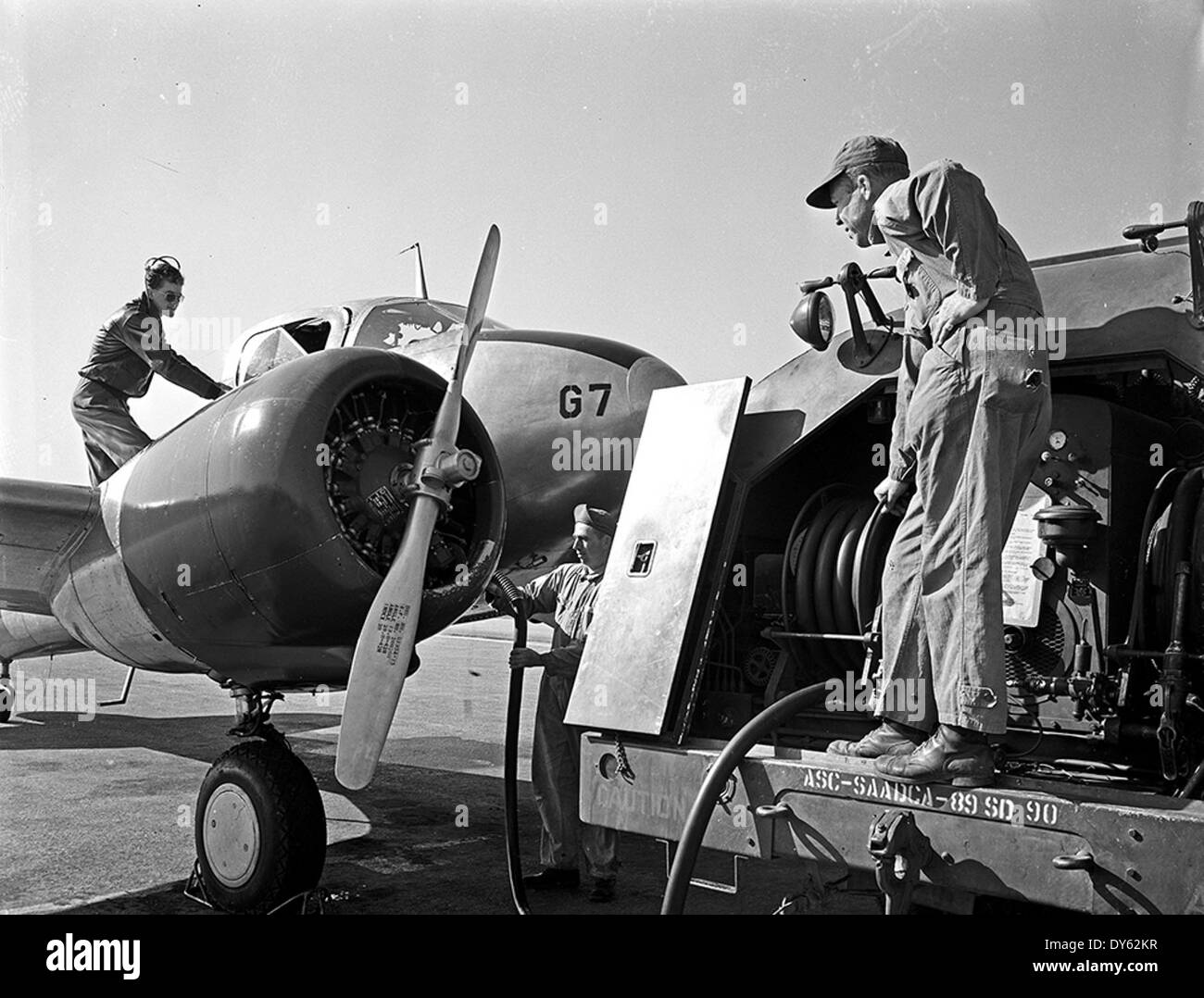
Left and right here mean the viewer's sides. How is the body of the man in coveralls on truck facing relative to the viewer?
facing to the left of the viewer

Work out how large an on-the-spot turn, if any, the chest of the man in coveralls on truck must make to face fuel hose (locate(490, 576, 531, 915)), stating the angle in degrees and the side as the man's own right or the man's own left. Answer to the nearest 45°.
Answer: approximately 45° to the man's own right

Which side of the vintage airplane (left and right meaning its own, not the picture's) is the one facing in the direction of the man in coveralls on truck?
front

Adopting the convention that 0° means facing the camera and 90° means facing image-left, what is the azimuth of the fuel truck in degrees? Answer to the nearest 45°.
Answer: approximately 225°

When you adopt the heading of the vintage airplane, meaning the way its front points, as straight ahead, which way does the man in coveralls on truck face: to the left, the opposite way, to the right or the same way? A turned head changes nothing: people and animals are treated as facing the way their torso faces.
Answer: the opposite way

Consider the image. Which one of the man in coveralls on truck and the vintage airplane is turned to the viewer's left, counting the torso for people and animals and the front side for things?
the man in coveralls on truck

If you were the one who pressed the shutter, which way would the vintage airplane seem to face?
facing the viewer and to the right of the viewer

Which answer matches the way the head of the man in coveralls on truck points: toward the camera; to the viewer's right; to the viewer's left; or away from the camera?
to the viewer's left

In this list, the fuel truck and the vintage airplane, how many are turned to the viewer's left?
0

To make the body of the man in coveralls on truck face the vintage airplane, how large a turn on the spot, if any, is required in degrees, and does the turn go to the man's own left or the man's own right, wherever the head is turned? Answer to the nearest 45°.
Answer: approximately 45° to the man's own right

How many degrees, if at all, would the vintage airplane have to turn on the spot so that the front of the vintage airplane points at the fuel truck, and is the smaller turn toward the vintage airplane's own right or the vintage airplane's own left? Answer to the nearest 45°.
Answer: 0° — it already faces it
